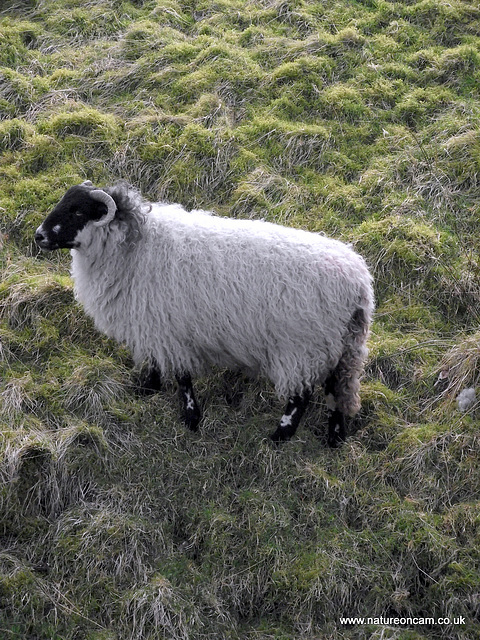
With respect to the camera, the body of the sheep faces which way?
to the viewer's left
